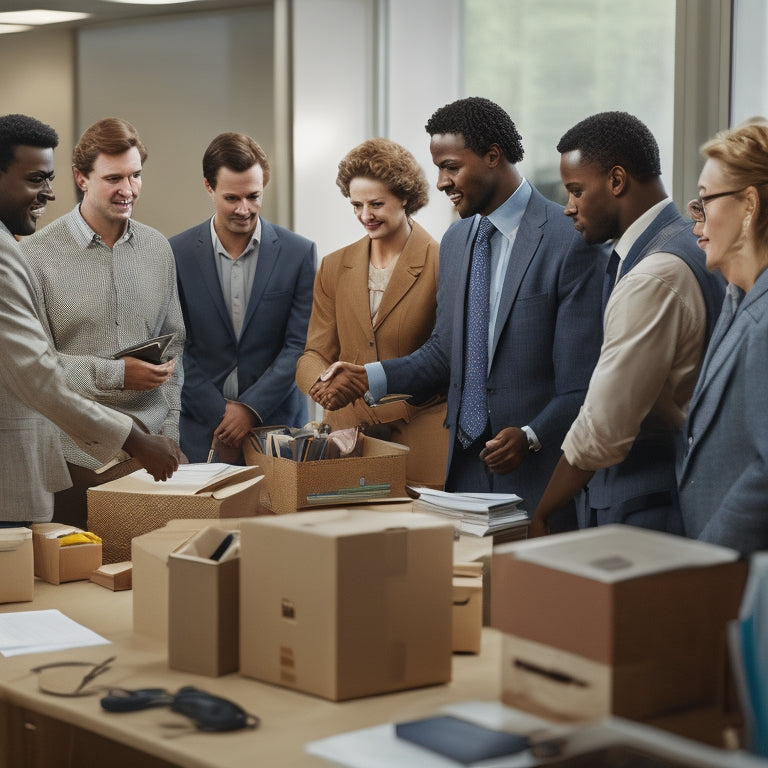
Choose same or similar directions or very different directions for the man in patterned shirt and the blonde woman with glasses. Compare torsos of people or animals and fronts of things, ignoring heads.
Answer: very different directions

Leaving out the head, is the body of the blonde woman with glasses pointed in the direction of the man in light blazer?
yes

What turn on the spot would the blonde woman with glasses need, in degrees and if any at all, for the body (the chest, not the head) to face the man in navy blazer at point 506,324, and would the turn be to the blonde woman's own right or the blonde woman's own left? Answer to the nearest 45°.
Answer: approximately 45° to the blonde woman's own right

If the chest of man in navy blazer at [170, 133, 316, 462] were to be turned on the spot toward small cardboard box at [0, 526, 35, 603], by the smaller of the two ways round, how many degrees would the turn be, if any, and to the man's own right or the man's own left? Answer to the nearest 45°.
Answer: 0° — they already face it

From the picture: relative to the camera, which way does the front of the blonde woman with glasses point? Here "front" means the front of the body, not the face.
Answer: to the viewer's left

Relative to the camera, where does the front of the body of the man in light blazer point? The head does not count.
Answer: to the viewer's right

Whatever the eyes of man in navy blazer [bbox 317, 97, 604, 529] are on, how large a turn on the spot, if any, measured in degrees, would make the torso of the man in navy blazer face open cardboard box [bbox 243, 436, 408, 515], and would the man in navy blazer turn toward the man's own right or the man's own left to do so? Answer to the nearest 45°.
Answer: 0° — they already face it

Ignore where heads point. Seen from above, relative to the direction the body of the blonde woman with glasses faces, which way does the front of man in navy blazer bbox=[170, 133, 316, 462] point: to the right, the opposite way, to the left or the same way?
to the left

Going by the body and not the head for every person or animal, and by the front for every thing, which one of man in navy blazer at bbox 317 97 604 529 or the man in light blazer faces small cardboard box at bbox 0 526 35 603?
the man in navy blazer
